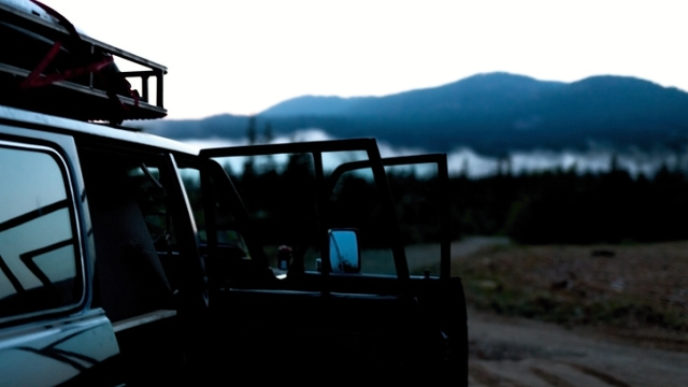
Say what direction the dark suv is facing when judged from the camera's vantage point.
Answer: facing away from the viewer and to the right of the viewer
